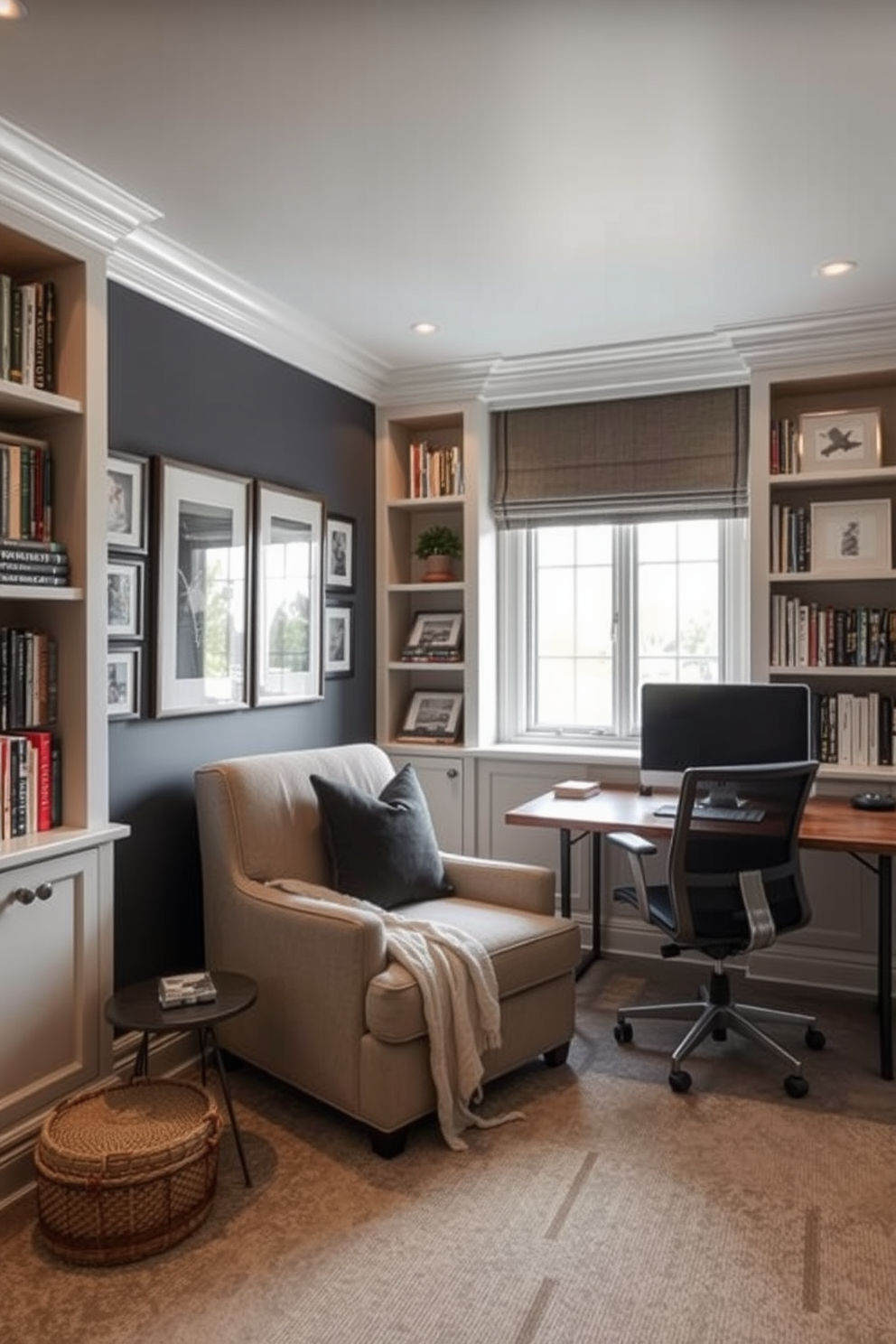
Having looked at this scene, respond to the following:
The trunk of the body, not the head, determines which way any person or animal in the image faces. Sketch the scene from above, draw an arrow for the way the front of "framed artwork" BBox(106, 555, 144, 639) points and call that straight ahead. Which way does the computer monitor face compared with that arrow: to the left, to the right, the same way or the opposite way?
to the right

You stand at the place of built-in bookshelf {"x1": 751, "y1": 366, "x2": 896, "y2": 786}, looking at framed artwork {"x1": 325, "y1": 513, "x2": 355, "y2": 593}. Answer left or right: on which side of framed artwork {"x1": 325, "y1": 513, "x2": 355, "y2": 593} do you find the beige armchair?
left

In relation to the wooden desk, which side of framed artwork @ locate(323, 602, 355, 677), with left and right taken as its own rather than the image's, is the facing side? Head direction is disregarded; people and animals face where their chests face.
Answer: front

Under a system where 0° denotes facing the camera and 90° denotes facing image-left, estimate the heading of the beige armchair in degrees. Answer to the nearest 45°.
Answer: approximately 315°

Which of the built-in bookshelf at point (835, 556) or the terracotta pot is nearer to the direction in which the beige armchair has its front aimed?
the built-in bookshelf

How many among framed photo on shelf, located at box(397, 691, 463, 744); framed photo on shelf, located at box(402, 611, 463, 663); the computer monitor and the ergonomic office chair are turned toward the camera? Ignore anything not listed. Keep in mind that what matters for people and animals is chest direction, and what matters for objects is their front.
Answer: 3

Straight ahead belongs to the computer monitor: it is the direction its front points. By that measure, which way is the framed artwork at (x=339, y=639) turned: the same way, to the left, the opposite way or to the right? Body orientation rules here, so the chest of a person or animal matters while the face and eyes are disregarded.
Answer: to the left

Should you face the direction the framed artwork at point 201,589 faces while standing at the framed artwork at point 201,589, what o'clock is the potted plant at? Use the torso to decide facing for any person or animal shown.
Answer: The potted plant is roughly at 9 o'clock from the framed artwork.

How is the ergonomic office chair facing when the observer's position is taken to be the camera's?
facing away from the viewer and to the left of the viewer

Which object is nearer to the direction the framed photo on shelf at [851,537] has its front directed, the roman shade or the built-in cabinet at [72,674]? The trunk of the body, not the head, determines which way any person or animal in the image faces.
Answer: the built-in cabinet

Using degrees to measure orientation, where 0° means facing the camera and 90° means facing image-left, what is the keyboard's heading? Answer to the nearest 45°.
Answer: approximately 0°
